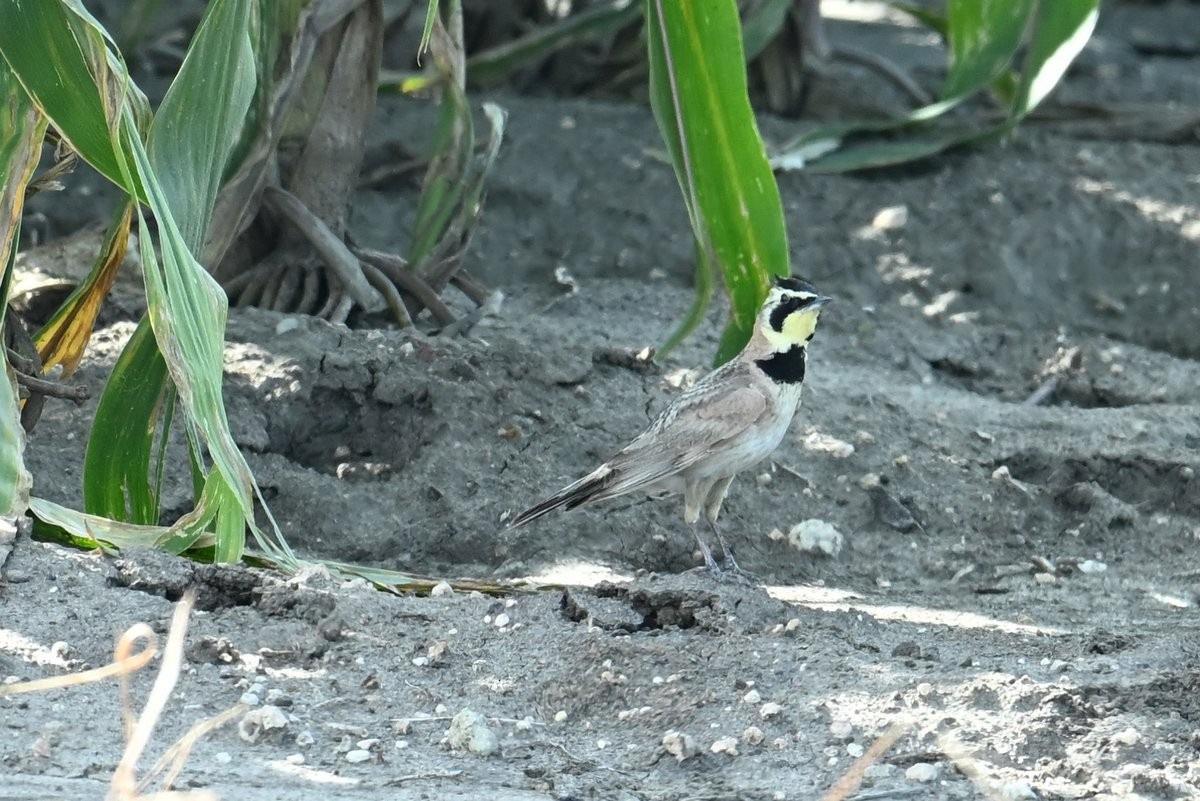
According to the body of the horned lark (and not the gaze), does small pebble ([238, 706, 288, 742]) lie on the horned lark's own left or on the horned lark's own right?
on the horned lark's own right

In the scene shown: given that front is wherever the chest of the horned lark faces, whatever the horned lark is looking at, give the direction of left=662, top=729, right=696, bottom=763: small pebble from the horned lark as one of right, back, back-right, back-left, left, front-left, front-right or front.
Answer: right

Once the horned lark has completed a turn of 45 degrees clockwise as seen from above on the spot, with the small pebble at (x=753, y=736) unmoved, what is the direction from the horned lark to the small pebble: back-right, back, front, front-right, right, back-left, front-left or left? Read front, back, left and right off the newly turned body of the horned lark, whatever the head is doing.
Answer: front-right

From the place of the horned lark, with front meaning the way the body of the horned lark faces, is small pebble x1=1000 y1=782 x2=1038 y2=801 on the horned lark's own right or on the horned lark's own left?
on the horned lark's own right

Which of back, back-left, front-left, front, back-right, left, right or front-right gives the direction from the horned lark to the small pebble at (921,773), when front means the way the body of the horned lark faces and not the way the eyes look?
right

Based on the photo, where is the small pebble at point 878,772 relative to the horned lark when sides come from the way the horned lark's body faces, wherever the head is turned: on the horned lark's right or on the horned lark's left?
on the horned lark's right

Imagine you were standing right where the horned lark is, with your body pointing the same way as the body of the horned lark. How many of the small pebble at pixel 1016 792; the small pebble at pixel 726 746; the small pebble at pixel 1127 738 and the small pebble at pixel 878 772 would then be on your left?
0

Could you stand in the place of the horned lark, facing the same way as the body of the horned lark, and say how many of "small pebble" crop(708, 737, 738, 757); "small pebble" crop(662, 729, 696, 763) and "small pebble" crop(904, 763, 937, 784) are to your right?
3

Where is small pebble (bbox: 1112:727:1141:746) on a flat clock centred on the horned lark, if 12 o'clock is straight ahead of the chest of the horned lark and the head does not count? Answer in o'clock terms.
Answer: The small pebble is roughly at 2 o'clock from the horned lark.

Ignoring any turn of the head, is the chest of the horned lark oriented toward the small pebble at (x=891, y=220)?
no

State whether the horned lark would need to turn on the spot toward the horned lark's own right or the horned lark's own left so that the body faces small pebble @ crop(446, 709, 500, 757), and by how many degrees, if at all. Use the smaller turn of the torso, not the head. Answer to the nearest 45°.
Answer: approximately 90° to the horned lark's own right

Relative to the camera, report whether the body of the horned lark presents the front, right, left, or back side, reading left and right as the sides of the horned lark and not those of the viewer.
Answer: right

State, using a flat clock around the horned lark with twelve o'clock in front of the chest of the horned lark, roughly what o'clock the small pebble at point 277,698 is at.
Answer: The small pebble is roughly at 4 o'clock from the horned lark.

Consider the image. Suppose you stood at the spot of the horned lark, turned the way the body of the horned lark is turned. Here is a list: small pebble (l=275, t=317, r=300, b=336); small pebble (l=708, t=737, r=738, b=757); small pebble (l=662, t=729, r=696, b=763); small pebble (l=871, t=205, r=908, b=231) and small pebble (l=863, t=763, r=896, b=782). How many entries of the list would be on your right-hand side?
3
